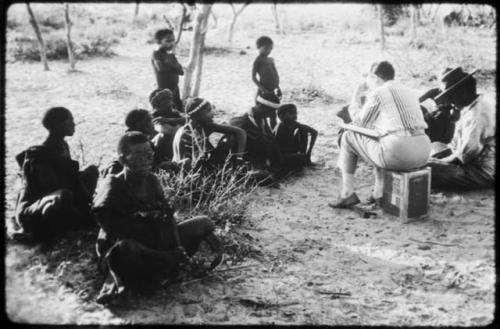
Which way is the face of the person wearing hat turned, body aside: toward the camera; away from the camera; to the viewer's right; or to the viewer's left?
to the viewer's left

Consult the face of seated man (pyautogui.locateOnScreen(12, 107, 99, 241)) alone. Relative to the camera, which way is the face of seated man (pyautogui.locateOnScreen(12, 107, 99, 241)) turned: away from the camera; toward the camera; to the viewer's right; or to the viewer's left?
to the viewer's right

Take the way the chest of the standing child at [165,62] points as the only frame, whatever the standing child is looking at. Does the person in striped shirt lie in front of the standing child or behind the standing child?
in front

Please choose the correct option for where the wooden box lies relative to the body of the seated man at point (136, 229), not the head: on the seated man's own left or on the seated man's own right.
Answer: on the seated man's own left

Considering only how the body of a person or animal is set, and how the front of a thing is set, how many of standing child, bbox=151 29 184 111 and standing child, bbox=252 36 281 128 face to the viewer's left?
0

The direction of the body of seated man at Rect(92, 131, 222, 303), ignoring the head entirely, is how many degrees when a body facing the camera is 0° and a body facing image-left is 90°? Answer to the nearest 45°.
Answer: approximately 315°

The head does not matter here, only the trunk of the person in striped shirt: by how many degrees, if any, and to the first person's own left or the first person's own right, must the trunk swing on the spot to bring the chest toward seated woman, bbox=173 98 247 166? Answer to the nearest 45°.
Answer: approximately 45° to the first person's own left

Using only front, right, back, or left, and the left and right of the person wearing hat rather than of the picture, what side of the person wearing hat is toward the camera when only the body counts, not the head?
left

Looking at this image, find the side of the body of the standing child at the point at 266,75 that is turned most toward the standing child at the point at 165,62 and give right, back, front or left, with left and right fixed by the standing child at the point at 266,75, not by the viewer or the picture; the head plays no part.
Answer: right
